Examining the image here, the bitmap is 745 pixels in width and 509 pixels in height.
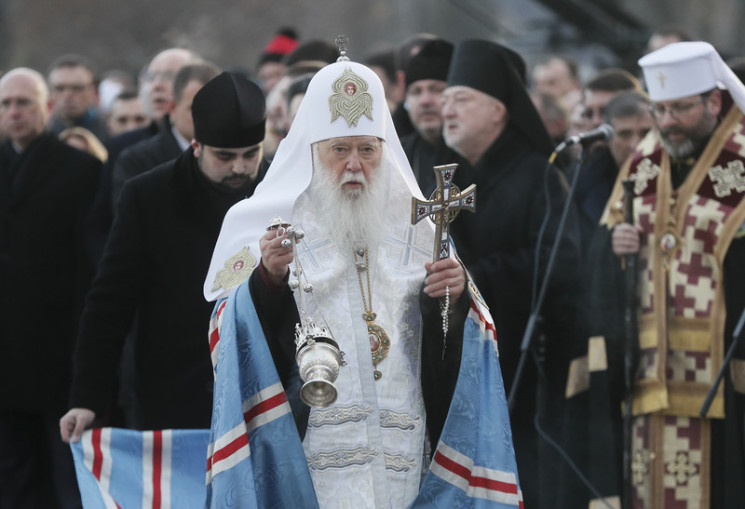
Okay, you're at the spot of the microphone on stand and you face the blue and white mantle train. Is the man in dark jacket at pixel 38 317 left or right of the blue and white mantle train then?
right

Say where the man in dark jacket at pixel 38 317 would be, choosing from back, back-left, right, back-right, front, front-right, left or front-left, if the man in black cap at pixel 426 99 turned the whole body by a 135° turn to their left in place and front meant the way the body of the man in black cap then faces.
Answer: back-left

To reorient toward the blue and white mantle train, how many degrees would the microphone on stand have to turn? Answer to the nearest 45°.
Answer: approximately 135° to its right

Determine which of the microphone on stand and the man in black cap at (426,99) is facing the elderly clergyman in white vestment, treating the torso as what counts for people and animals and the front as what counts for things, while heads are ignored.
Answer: the man in black cap

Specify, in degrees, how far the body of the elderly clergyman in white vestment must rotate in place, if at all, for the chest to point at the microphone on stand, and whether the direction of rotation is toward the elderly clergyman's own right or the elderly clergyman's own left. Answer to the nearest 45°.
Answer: approximately 135° to the elderly clergyman's own left

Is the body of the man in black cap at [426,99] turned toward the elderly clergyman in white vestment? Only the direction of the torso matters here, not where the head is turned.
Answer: yes

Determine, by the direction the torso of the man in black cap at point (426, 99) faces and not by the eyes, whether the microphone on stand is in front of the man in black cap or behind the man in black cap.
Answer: in front

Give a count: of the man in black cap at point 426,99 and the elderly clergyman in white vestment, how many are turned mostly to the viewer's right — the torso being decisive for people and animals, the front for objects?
0

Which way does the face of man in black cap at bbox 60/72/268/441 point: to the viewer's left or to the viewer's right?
to the viewer's right

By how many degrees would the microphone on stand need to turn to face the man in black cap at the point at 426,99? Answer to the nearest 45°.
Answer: approximately 135° to its left
